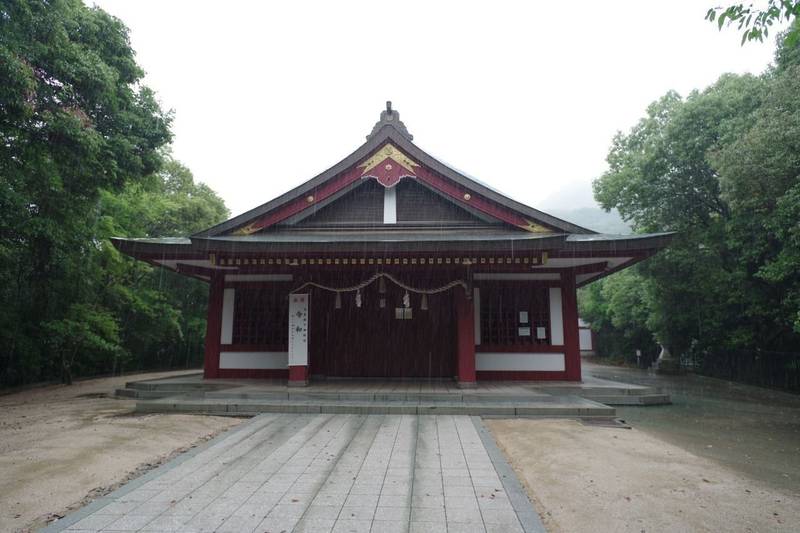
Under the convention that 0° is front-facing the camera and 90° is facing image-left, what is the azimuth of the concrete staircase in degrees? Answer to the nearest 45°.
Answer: approximately 0°

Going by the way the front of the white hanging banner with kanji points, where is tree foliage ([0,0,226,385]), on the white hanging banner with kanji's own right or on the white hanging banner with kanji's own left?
on the white hanging banner with kanji's own right

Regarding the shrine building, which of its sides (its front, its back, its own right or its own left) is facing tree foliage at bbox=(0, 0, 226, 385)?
right

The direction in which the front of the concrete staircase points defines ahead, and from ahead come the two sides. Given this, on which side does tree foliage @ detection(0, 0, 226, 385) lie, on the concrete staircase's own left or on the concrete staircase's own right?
on the concrete staircase's own right

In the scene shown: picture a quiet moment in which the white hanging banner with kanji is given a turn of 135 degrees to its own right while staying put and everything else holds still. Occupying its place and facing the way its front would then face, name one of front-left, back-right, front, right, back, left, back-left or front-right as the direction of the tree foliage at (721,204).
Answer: back-right

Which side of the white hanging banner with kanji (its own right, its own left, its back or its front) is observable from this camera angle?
front
